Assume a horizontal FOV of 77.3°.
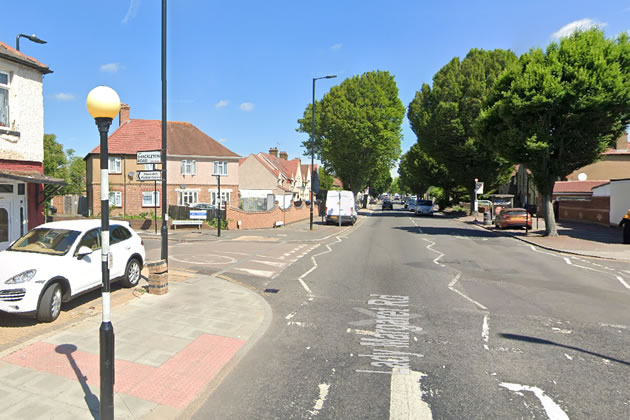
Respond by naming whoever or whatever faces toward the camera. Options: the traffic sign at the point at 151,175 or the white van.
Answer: the traffic sign

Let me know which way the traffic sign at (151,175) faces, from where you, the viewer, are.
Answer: facing the viewer

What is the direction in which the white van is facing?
away from the camera

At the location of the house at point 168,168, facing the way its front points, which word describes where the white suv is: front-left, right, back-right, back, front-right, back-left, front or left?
front

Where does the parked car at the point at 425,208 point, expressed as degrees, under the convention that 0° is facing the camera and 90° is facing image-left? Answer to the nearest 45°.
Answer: approximately 0°

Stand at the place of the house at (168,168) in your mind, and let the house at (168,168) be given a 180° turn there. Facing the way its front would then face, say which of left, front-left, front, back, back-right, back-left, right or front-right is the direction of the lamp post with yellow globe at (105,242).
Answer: back

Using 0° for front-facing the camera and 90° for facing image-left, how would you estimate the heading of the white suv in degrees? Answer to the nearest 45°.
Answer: approximately 45°

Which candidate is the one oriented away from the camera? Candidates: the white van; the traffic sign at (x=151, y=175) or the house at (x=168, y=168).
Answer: the white van

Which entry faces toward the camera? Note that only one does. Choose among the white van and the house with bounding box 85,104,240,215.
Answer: the house

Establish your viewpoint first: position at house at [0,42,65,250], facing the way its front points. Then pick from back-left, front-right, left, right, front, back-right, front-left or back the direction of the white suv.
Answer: front-right

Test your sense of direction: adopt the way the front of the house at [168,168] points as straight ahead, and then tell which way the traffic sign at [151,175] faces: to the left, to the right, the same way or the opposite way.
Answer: the same way

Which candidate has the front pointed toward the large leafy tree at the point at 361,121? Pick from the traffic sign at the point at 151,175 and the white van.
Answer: the white van

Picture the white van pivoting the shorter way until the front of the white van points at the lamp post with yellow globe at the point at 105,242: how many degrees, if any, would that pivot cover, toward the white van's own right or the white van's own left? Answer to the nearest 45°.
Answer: approximately 180°

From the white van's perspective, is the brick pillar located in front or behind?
behind

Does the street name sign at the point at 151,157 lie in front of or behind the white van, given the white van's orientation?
behind
